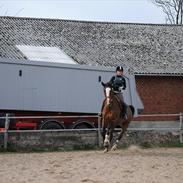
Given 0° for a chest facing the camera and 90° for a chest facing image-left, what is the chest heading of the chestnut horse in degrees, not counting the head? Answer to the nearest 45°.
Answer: approximately 45°

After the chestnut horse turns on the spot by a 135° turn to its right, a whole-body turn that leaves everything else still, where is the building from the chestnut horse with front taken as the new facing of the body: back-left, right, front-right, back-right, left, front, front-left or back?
front

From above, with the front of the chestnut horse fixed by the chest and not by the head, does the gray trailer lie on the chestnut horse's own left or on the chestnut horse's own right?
on the chestnut horse's own right
